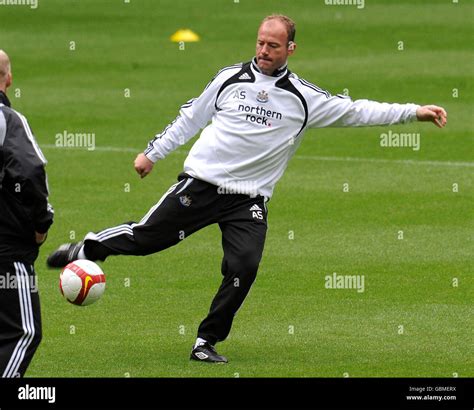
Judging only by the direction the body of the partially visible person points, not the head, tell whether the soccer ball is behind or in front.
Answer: in front

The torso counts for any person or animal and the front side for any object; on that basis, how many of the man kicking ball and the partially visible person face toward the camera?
1

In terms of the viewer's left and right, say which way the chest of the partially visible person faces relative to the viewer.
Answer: facing away from the viewer and to the right of the viewer

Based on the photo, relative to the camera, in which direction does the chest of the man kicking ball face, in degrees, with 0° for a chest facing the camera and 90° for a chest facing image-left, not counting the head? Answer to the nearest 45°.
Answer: approximately 0°

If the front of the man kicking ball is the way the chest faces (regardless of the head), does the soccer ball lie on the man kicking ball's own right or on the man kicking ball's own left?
on the man kicking ball's own right

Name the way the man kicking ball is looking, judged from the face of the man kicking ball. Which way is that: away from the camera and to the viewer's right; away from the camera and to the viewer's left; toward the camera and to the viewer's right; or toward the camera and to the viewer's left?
toward the camera and to the viewer's left

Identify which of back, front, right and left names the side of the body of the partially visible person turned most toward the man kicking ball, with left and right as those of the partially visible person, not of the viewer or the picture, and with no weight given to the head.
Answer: front
